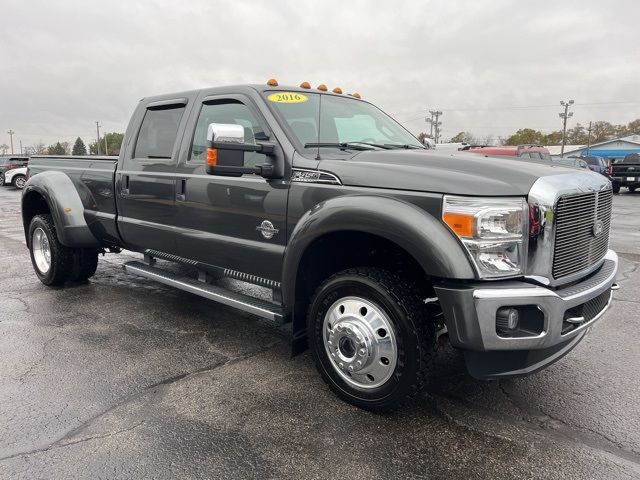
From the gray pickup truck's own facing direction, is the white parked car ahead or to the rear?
to the rear

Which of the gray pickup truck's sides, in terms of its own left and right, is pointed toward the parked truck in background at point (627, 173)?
left
